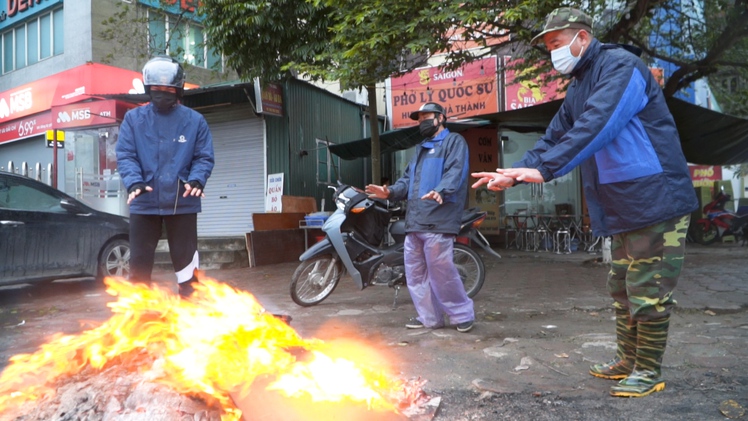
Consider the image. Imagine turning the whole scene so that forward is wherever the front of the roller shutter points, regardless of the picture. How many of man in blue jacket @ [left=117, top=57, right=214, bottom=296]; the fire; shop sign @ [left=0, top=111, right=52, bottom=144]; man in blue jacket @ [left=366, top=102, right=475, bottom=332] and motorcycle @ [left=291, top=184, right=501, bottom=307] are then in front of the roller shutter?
4

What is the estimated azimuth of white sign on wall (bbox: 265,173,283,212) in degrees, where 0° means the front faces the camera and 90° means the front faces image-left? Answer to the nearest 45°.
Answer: approximately 0°

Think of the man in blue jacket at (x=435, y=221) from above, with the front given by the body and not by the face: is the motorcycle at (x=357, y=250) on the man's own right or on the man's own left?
on the man's own right

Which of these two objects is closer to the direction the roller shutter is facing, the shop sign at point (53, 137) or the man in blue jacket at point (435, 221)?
the man in blue jacket

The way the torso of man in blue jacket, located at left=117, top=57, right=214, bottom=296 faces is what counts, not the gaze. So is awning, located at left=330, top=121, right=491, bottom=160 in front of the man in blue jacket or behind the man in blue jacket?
behind

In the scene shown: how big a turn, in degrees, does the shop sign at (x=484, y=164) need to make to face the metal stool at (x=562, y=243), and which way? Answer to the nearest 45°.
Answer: approximately 45° to its left

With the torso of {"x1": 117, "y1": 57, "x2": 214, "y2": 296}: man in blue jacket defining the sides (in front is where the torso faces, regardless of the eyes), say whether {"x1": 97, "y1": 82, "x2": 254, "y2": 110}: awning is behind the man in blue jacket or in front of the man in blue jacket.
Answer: behind

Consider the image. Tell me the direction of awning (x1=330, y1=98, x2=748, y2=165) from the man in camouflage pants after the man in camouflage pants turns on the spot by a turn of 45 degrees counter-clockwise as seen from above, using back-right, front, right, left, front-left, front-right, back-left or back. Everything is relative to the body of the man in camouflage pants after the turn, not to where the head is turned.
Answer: back-right

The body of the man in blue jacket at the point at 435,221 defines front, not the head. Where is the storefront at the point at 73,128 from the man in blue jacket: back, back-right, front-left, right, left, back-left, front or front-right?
right

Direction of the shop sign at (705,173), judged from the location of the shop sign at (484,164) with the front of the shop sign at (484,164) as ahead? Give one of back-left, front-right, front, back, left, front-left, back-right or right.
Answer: back-left

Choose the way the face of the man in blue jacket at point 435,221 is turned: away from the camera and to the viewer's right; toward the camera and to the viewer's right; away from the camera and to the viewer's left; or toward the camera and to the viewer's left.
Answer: toward the camera and to the viewer's left

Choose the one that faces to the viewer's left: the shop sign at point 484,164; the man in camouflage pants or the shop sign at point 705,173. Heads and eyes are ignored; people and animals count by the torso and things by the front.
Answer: the man in camouflage pants
